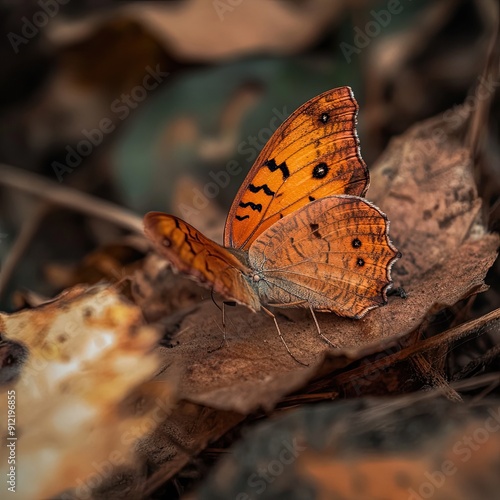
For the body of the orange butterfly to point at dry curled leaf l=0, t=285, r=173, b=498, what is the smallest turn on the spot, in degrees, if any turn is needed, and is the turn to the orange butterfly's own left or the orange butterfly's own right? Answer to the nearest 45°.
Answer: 0° — it already faces it

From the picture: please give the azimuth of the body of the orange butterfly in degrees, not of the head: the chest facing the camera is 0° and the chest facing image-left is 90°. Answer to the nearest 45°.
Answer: approximately 45°
